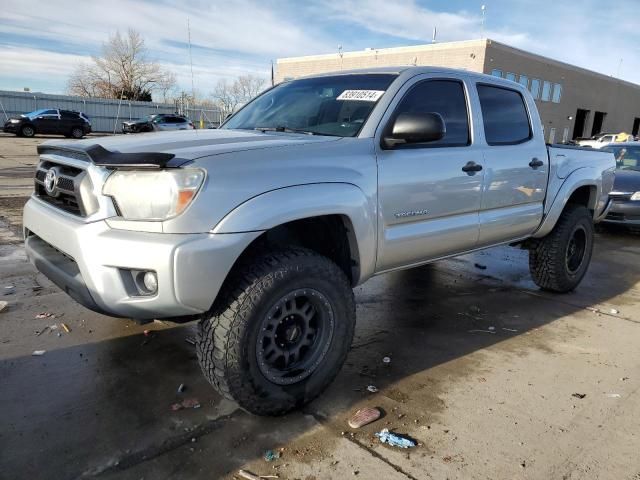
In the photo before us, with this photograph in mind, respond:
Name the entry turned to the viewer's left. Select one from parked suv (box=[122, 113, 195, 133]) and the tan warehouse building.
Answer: the parked suv

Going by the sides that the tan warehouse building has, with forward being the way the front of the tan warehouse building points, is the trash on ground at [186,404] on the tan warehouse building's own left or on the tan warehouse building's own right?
on the tan warehouse building's own right

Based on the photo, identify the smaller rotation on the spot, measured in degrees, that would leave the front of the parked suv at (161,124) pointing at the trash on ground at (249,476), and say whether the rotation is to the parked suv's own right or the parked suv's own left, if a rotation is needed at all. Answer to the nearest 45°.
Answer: approximately 90° to the parked suv's own left

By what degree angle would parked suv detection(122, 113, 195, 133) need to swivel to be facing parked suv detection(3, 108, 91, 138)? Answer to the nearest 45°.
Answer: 0° — it already faces it

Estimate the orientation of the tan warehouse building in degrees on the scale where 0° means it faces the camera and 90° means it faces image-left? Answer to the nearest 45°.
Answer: approximately 315°

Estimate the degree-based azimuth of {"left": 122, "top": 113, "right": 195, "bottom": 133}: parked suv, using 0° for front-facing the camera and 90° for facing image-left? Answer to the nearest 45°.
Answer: approximately 90°

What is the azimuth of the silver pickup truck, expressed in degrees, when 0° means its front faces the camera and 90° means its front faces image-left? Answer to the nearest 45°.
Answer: approximately 45°

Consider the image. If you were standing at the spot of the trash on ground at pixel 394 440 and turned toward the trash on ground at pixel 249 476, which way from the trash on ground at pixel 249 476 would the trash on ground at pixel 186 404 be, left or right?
right

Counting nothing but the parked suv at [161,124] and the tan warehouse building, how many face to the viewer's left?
1
